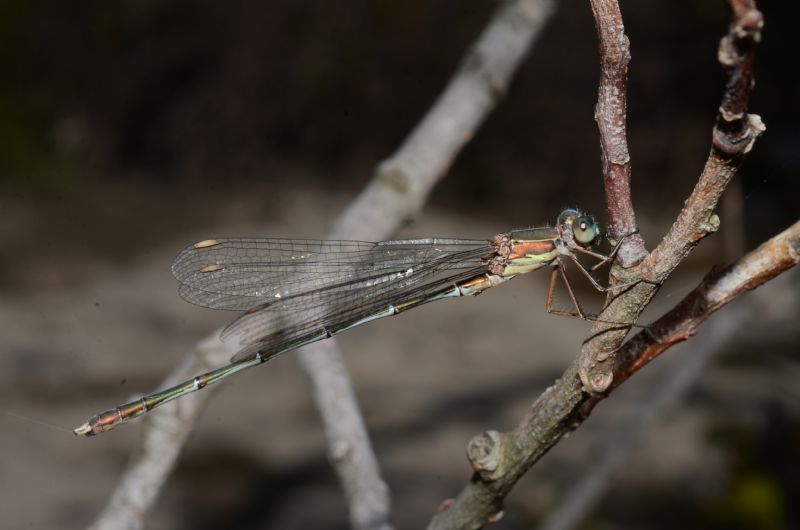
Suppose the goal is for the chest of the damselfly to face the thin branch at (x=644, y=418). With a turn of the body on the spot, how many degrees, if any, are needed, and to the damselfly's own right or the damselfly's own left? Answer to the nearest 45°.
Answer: approximately 45° to the damselfly's own left

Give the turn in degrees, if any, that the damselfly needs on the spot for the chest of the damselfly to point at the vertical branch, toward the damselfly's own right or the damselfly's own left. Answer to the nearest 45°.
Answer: approximately 45° to the damselfly's own right

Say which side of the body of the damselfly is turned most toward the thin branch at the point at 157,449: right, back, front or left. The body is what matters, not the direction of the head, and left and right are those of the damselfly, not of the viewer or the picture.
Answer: back

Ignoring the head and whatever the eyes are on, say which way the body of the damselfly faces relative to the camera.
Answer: to the viewer's right
